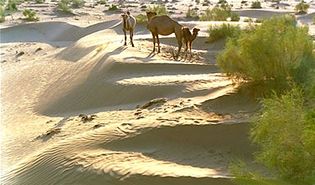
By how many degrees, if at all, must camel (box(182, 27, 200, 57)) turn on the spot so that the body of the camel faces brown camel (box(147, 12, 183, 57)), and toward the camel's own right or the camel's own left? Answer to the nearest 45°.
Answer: approximately 135° to the camel's own right

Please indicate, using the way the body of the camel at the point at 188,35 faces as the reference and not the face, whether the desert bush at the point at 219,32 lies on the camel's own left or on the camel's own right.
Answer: on the camel's own left

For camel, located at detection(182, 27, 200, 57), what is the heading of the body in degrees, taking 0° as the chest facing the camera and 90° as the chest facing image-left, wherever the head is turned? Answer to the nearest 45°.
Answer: approximately 315°

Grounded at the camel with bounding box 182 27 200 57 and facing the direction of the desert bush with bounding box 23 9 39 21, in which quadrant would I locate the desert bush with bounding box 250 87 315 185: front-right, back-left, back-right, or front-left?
back-left

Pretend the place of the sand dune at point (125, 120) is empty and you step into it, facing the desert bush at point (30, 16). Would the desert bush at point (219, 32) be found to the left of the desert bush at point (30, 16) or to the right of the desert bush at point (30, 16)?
right
